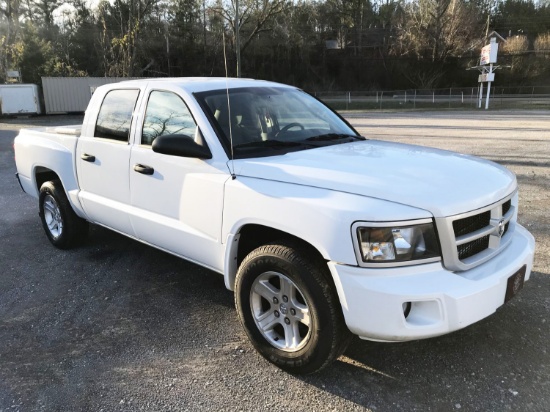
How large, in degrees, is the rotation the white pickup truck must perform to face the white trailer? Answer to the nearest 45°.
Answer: approximately 180°

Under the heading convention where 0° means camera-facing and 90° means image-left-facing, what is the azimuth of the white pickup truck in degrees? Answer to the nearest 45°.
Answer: approximately 315°

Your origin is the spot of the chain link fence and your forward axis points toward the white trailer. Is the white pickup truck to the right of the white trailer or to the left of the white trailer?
left

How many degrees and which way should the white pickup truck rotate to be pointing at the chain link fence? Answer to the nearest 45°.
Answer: approximately 135° to its left
